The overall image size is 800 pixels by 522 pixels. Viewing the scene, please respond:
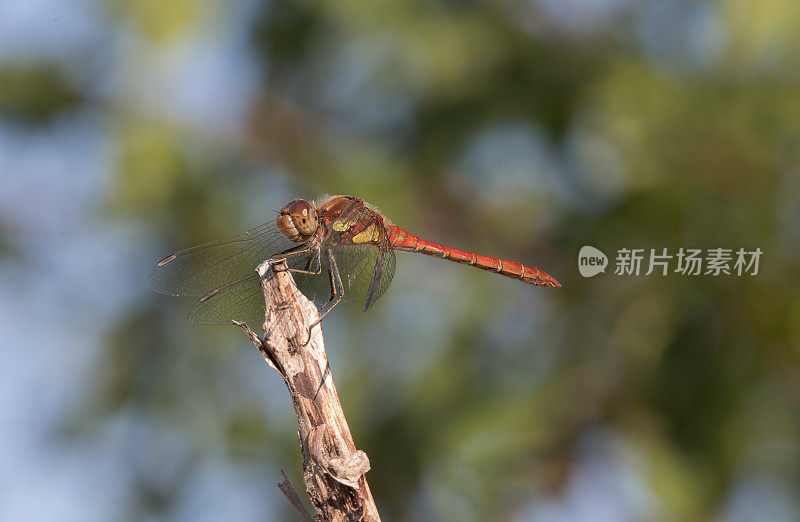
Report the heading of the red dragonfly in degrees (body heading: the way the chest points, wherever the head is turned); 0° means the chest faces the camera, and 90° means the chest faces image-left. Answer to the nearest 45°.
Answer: approximately 45°
